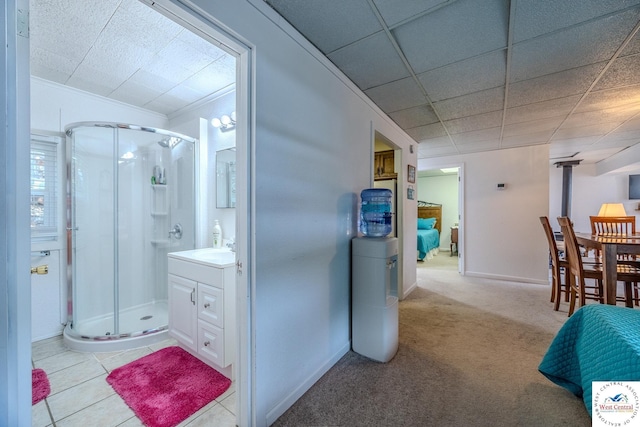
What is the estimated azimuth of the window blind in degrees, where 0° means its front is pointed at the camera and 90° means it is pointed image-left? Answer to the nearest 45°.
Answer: approximately 315°

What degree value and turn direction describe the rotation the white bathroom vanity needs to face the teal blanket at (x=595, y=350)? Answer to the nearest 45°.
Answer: approximately 90° to its left

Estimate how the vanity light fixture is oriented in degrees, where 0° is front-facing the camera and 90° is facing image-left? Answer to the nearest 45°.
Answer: approximately 45°

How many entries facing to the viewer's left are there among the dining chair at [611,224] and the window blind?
0

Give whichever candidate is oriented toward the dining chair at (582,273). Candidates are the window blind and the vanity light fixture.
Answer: the window blind

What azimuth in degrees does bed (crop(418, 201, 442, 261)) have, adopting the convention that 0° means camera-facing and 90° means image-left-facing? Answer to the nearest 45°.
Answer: approximately 45°

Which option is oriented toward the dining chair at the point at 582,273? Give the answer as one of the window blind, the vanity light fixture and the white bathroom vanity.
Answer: the window blind

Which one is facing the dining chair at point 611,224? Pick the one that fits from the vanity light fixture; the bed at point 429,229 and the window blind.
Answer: the window blind

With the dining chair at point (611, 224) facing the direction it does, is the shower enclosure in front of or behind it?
in front

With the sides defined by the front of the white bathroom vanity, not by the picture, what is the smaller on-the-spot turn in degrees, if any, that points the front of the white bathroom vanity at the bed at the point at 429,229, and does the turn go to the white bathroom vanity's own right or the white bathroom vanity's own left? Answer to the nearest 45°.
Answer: approximately 180°

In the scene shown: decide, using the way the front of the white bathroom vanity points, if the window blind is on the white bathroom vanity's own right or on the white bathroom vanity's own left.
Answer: on the white bathroom vanity's own right
